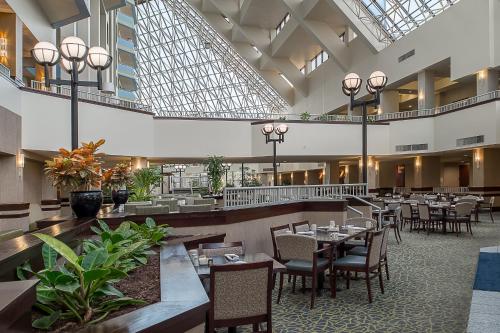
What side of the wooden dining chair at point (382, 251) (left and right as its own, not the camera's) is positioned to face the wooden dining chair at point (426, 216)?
right

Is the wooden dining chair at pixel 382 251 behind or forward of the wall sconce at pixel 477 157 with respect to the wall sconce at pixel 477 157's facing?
forward

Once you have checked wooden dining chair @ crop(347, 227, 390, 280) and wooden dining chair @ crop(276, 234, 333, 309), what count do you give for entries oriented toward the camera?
0

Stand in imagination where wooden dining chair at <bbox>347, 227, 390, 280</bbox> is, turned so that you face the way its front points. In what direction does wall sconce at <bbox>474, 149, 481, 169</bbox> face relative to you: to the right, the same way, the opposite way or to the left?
to the left

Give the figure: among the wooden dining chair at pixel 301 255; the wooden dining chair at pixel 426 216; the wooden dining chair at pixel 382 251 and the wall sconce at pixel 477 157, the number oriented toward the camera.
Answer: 1

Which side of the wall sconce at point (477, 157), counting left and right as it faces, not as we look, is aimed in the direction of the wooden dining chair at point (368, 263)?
front

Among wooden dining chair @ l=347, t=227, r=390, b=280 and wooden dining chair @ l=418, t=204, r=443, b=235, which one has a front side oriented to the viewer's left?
wooden dining chair @ l=347, t=227, r=390, b=280

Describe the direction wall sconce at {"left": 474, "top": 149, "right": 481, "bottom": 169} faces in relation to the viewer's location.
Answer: facing the viewer

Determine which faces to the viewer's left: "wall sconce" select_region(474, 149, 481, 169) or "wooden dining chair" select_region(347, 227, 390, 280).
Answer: the wooden dining chair

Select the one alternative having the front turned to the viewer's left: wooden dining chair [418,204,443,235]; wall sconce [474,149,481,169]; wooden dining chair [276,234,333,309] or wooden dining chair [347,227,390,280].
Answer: wooden dining chair [347,227,390,280]

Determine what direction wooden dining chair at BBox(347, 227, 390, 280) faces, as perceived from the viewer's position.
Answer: facing to the left of the viewer

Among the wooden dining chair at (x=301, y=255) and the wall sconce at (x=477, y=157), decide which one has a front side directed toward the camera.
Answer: the wall sconce

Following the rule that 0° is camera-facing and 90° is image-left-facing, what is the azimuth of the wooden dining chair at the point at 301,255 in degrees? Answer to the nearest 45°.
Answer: approximately 225°

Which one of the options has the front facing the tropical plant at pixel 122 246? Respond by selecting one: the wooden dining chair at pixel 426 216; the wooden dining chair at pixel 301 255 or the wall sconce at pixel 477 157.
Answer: the wall sconce
